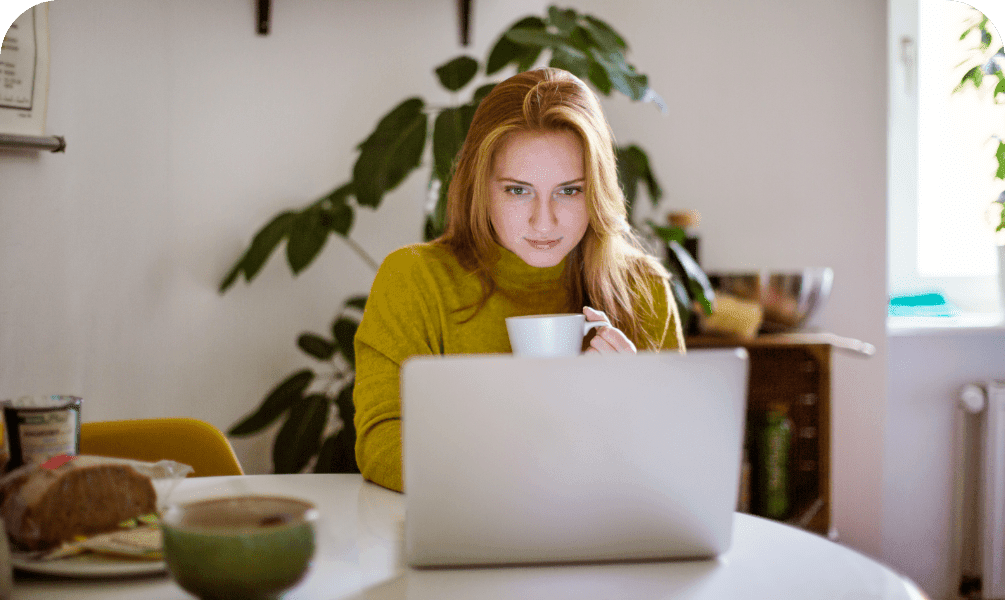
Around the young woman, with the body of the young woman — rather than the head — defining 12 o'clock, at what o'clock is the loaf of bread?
The loaf of bread is roughly at 1 o'clock from the young woman.

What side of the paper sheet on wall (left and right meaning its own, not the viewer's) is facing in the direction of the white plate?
front

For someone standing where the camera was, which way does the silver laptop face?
facing away from the viewer

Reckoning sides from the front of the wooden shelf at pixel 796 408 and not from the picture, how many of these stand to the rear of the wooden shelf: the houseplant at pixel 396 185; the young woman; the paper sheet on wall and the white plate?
0

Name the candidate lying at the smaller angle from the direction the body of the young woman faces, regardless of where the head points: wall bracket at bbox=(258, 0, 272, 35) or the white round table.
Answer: the white round table

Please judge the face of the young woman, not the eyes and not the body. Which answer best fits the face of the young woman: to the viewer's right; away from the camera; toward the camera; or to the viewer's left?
toward the camera

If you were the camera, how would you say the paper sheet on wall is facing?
facing the viewer

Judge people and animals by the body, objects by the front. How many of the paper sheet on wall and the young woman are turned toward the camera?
2

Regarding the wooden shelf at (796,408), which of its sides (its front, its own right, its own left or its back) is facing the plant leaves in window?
left

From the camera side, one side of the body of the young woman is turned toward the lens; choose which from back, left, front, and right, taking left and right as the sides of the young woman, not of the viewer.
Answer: front

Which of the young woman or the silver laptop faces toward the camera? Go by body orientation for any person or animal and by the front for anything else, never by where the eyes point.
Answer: the young woman

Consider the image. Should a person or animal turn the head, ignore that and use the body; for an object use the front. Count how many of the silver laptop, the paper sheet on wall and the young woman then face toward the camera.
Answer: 2

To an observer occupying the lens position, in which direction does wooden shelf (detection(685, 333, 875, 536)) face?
facing the viewer and to the left of the viewer

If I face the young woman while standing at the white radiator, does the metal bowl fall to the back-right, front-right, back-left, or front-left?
front-right

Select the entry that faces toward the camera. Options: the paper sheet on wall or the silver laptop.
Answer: the paper sheet on wall

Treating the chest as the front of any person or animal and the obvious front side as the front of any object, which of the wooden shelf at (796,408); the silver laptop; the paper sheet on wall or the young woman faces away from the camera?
the silver laptop

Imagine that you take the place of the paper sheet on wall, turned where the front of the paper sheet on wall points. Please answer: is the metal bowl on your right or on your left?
on your left
